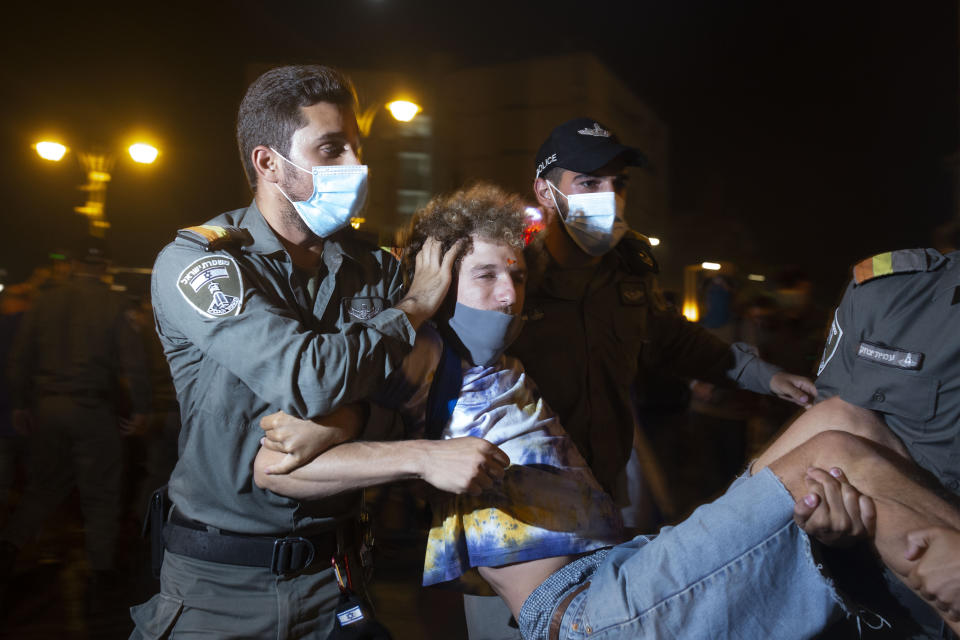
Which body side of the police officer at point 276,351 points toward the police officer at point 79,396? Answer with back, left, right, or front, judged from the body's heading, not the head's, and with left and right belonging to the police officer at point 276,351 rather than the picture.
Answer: back

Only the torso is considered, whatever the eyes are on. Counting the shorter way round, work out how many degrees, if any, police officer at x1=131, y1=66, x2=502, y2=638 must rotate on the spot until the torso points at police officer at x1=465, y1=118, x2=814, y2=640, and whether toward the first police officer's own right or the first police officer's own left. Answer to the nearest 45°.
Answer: approximately 90° to the first police officer's own left

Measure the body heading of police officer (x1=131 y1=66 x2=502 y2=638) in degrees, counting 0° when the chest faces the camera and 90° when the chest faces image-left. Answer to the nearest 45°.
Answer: approximately 315°

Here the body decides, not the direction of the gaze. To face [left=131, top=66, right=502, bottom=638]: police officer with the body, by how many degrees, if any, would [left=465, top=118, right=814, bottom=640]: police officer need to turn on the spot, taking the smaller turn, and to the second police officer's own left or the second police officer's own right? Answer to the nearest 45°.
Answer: approximately 90° to the second police officer's own right

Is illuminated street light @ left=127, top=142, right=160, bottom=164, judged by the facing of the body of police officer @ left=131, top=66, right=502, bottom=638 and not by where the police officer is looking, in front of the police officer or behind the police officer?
behind

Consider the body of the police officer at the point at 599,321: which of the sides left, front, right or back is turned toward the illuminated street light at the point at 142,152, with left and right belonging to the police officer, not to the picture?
back

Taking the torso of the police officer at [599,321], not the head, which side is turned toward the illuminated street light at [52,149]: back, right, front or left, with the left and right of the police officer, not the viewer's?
back

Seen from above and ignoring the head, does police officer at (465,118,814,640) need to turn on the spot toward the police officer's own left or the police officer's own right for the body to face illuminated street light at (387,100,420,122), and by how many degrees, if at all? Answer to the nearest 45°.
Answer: approximately 180°

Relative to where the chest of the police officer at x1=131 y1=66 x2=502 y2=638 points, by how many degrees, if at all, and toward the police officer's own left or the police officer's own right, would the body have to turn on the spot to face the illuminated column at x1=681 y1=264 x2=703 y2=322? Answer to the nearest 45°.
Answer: approximately 90° to the police officer's own left

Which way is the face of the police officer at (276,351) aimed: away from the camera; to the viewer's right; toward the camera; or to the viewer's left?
to the viewer's right

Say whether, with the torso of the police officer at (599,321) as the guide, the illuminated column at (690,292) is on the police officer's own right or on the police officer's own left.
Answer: on the police officer's own left
